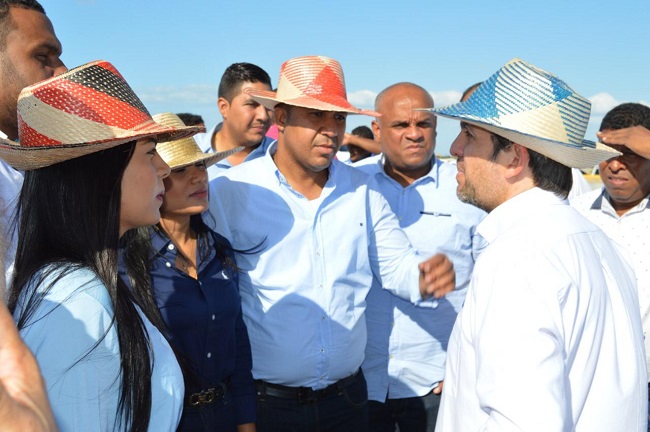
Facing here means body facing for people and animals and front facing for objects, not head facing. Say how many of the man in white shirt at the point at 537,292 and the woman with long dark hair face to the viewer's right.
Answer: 1

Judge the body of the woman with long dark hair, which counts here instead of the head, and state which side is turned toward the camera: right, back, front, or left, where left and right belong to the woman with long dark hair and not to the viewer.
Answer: right

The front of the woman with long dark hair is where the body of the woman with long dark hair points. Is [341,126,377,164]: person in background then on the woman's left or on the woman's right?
on the woman's left

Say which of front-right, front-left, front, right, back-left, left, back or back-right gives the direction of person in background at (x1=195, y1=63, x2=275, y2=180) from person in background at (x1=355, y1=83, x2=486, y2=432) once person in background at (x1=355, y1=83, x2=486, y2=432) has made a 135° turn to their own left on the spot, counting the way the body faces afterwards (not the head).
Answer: left

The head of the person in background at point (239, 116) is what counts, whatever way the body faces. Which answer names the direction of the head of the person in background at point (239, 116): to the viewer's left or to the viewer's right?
to the viewer's right

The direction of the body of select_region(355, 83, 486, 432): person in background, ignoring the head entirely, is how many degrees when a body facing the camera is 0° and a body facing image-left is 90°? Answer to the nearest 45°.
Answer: approximately 0°

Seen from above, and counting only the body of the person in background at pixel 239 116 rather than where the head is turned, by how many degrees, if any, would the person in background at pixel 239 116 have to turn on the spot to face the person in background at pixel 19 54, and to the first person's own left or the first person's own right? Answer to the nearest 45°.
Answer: approximately 45° to the first person's own right

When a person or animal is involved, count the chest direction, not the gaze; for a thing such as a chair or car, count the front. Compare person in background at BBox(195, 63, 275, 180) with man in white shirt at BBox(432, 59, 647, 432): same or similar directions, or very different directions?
very different directions

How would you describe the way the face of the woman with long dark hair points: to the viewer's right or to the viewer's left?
to the viewer's right

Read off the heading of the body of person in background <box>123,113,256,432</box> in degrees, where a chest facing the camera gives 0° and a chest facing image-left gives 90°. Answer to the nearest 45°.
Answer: approximately 315°

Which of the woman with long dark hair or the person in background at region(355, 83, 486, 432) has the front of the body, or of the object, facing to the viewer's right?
the woman with long dark hair
